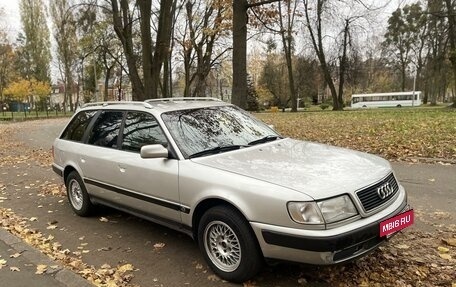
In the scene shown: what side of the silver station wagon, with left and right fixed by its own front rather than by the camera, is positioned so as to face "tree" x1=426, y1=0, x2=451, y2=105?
left

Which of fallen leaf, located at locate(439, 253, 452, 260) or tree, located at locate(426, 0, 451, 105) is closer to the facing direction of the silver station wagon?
the fallen leaf

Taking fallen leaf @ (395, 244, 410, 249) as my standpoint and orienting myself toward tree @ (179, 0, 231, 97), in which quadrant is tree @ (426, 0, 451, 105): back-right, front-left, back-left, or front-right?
front-right

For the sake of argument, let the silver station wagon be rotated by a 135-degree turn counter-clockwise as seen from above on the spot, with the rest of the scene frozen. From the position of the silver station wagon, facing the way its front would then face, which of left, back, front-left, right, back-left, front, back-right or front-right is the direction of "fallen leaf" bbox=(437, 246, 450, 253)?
right

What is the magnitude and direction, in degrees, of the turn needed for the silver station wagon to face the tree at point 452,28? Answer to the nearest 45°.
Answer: approximately 90° to its left

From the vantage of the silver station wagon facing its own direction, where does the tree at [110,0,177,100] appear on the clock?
The tree is roughly at 7 o'clock from the silver station wagon.

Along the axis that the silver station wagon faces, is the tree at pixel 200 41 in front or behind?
behind

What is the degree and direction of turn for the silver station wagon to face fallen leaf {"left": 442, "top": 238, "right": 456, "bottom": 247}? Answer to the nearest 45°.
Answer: approximately 45° to its left
